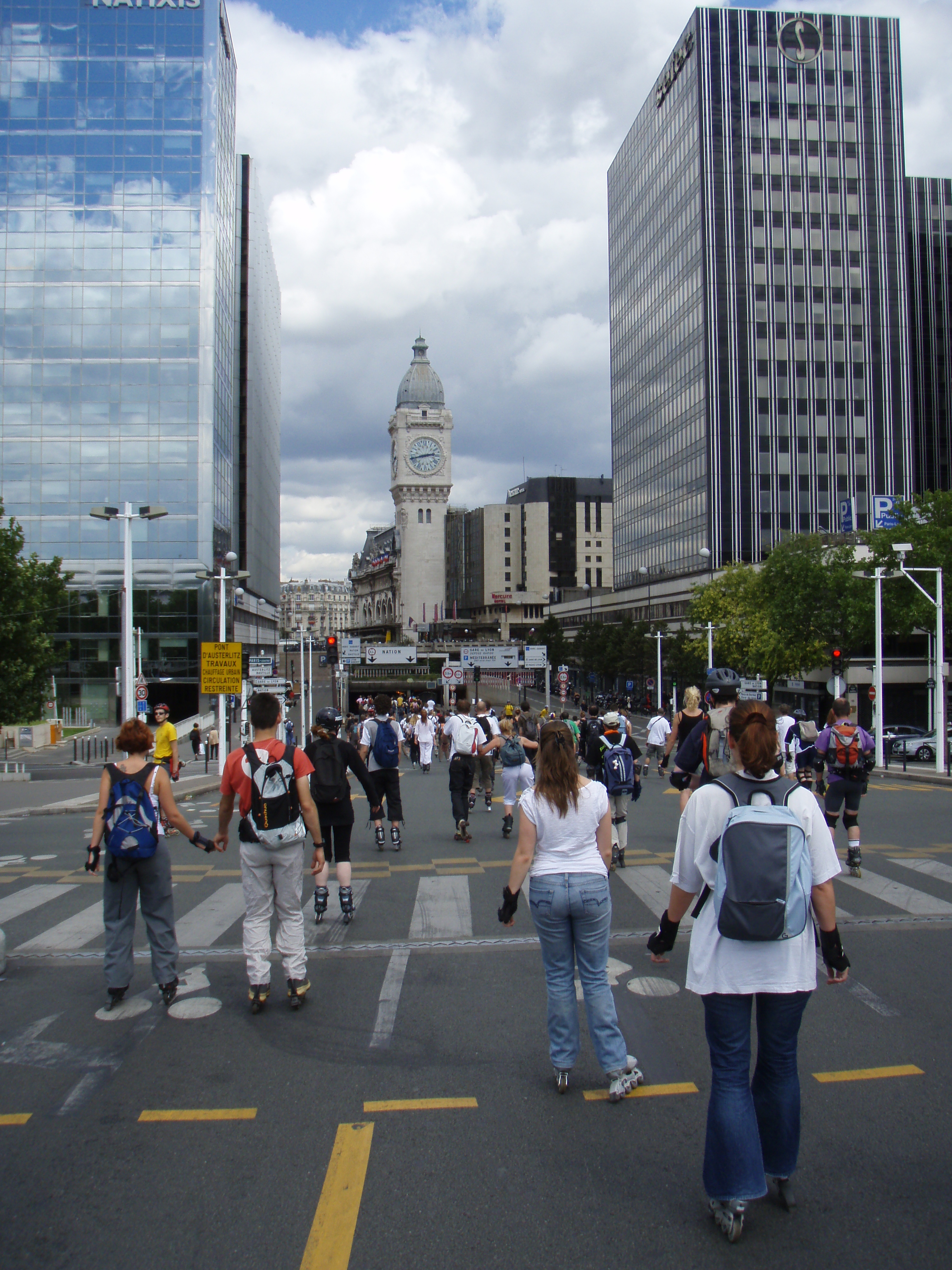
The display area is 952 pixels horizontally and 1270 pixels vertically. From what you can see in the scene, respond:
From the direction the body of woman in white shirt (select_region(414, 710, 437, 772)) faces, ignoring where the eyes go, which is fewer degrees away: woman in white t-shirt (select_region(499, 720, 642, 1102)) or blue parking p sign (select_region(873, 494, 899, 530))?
the blue parking p sign

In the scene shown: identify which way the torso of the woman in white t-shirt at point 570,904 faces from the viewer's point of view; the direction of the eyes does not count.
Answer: away from the camera

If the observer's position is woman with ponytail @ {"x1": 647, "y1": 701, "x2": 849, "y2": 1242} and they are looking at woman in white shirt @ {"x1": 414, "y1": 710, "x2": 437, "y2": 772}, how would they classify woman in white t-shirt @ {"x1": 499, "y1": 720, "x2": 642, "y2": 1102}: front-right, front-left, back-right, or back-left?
front-left

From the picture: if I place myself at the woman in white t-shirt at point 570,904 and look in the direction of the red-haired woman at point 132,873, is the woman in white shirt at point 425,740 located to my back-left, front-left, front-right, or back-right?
front-right

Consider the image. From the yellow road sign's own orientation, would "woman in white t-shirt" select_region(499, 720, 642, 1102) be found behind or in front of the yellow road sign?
in front

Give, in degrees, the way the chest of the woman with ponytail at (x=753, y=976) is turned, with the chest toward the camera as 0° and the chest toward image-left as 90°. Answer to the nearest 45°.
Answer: approximately 180°

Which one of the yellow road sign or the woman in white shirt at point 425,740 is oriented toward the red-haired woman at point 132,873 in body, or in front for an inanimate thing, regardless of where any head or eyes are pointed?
the yellow road sign

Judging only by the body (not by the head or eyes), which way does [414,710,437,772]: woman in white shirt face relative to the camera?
away from the camera

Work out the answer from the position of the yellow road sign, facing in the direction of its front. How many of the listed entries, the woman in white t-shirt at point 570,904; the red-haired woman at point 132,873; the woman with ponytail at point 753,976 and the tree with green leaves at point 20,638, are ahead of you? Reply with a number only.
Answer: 3

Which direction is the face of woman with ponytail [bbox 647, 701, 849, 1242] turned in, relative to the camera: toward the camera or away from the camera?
away from the camera

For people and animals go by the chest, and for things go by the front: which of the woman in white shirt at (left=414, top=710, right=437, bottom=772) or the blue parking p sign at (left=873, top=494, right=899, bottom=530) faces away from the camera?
the woman in white shirt

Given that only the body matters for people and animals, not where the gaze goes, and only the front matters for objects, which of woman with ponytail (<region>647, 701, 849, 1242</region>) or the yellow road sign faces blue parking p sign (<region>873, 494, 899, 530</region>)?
the woman with ponytail

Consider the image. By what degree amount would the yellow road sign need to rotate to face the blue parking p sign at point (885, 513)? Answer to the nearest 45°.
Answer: approximately 90° to its left

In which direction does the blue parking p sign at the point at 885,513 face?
toward the camera

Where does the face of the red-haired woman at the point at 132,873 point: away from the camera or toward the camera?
away from the camera

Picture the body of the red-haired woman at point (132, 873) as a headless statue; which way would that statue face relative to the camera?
away from the camera

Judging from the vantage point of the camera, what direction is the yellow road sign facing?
facing the viewer

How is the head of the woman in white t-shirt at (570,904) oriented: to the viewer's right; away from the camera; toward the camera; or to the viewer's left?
away from the camera

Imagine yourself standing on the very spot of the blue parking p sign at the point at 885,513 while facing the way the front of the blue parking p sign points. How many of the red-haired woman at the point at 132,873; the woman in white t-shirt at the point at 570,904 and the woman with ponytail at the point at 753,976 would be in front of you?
3
